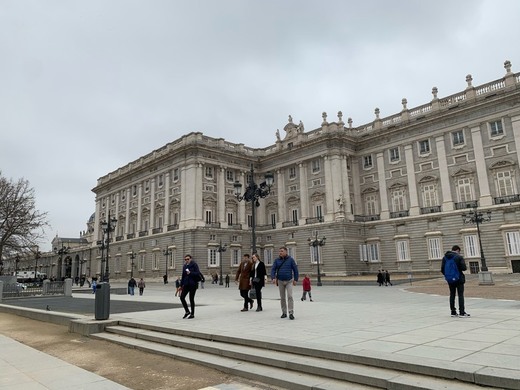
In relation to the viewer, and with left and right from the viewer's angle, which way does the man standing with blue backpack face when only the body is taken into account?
facing away from the viewer and to the right of the viewer

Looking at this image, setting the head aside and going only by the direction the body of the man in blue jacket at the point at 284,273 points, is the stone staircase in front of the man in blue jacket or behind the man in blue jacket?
in front

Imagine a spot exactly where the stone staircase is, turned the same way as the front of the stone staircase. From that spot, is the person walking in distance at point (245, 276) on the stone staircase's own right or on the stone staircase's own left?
on the stone staircase's own right

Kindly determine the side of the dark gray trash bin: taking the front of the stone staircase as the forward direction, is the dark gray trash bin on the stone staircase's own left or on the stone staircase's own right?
on the stone staircase's own right

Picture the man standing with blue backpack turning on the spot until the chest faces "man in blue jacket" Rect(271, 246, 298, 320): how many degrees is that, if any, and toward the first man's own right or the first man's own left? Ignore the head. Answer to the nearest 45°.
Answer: approximately 135° to the first man's own left

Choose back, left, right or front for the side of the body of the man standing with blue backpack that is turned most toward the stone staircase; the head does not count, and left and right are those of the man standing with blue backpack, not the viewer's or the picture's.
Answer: back

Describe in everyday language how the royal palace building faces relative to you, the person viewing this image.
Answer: facing the viewer and to the left of the viewer

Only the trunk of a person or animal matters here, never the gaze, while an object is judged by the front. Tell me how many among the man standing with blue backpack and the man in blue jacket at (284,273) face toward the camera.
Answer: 1

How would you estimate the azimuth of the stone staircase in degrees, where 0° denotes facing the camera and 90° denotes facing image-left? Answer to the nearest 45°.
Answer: approximately 45°

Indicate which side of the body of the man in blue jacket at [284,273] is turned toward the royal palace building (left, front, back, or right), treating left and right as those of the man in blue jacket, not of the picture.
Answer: back

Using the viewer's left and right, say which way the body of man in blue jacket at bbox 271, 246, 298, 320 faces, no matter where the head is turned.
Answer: facing the viewer

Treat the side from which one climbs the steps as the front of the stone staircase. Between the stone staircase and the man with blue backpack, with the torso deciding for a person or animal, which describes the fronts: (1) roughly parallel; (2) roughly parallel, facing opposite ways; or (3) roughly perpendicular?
roughly parallel, facing opposite ways

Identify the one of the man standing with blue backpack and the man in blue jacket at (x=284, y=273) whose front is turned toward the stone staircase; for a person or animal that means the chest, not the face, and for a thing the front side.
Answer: the man in blue jacket

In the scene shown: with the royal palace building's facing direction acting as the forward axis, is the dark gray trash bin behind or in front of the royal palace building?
in front

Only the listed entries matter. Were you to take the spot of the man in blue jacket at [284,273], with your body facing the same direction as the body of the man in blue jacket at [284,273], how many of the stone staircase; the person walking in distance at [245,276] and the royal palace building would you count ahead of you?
1

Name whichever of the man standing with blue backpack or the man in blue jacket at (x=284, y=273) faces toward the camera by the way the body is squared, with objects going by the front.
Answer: the man in blue jacket
